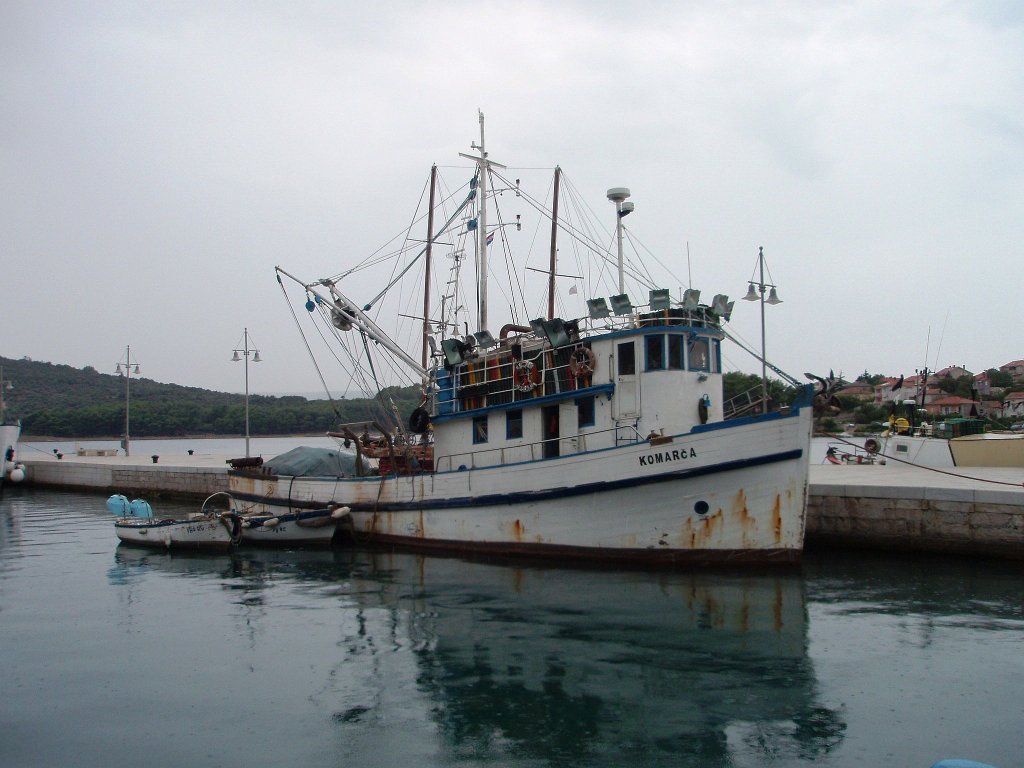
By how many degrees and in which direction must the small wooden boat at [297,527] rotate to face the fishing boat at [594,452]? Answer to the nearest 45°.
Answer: approximately 45° to its right

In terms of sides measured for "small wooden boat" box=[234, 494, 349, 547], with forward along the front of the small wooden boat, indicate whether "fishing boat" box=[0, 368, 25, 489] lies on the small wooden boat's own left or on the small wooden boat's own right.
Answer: on the small wooden boat's own left

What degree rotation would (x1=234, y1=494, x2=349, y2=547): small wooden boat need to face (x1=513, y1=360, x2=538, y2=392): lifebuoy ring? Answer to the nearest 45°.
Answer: approximately 45° to its right

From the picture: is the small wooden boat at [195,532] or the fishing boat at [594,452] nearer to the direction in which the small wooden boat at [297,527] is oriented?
the fishing boat

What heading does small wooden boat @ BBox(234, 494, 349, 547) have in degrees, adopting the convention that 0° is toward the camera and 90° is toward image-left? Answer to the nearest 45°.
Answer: approximately 270°

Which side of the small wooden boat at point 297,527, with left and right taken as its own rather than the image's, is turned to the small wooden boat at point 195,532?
back

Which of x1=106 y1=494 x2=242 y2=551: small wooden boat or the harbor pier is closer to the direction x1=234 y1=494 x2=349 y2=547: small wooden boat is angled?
the harbor pier
